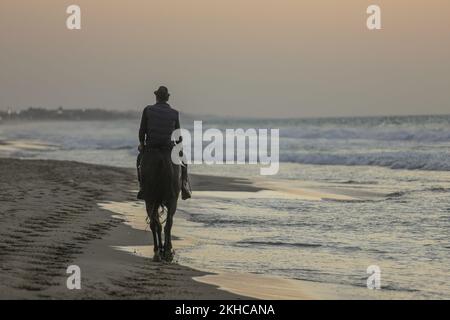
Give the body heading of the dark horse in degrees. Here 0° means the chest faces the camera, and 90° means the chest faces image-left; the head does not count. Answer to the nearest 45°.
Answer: approximately 180°
